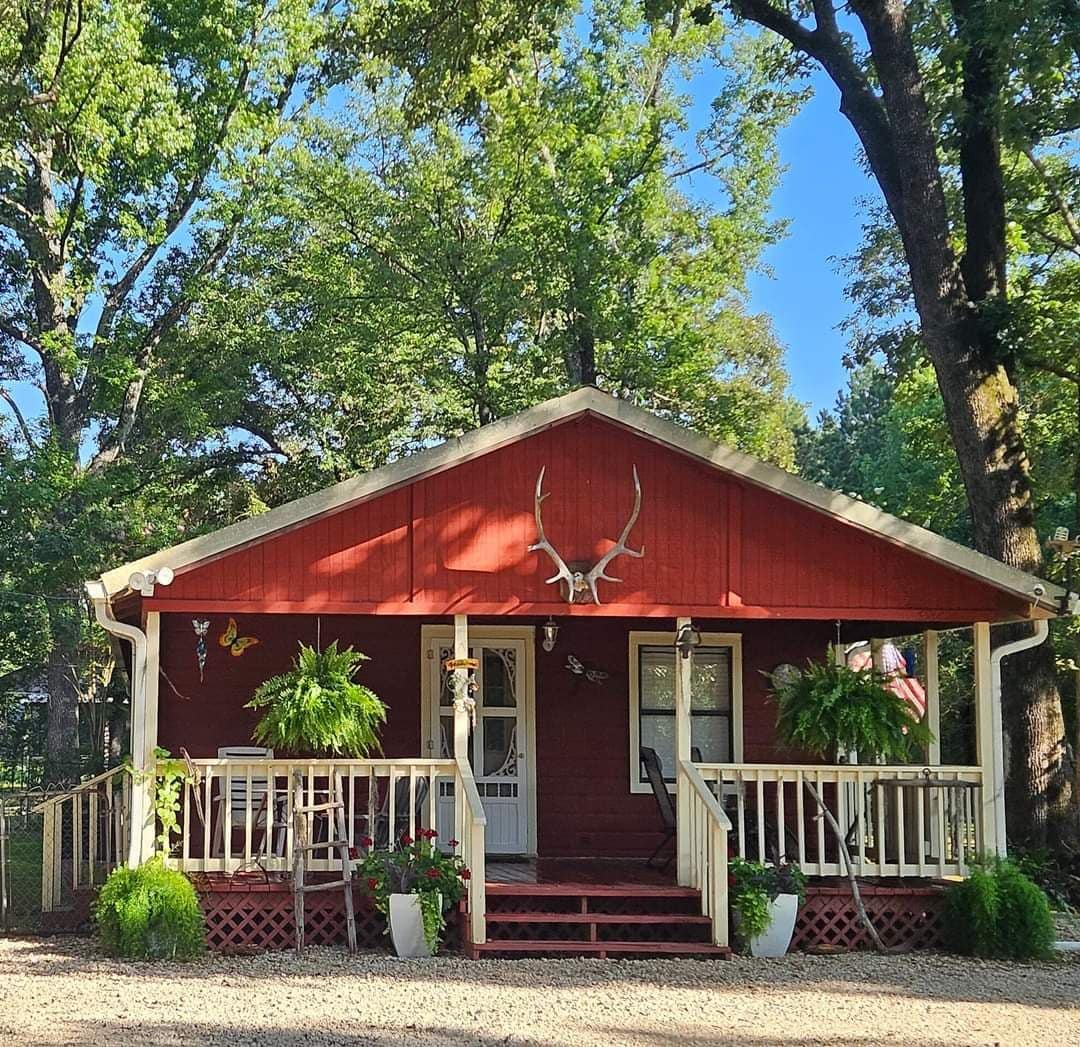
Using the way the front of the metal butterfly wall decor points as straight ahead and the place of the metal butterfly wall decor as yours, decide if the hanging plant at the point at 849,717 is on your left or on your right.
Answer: on your left

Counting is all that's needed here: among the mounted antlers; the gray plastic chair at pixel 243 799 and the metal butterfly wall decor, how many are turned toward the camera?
3

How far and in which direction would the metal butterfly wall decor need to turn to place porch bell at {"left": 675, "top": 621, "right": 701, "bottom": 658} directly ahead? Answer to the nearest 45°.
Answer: approximately 45° to its left

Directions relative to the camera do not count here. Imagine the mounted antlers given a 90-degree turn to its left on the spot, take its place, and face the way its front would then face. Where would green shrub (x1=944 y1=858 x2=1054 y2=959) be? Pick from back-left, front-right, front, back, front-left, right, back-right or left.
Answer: front

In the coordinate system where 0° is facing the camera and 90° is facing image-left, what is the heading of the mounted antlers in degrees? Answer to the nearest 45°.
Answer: approximately 0°

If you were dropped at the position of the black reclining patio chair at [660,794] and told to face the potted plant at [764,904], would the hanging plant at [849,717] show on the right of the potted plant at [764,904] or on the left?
left

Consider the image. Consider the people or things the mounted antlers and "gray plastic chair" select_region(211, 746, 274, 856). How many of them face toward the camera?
2
